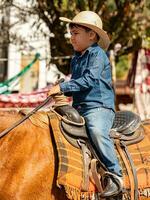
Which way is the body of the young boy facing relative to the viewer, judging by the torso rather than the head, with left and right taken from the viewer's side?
facing to the left of the viewer
